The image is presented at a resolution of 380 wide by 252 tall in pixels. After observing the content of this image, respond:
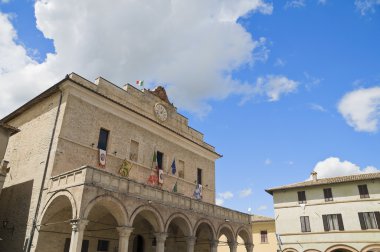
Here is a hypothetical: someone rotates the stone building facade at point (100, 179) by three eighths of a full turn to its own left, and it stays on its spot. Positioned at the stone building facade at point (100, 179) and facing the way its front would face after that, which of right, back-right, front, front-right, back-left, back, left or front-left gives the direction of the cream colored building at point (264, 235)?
front-right

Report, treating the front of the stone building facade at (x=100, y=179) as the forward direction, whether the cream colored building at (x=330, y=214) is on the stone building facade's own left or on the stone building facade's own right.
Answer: on the stone building facade's own left

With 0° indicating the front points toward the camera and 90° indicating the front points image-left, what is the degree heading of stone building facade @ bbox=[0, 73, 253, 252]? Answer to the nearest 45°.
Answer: approximately 315°
